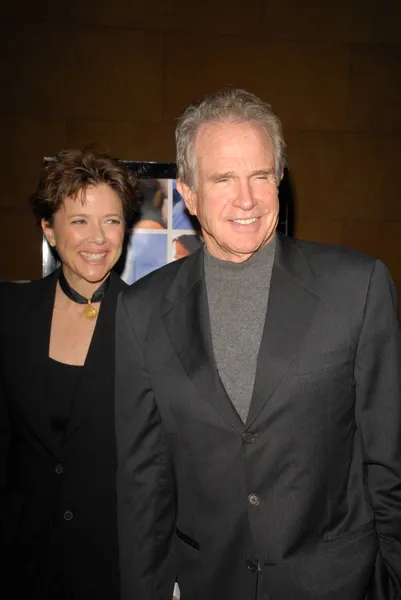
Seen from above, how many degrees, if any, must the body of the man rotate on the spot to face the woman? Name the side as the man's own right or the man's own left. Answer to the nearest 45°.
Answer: approximately 135° to the man's own right

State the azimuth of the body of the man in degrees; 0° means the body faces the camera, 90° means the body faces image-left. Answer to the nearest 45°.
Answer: approximately 0°
